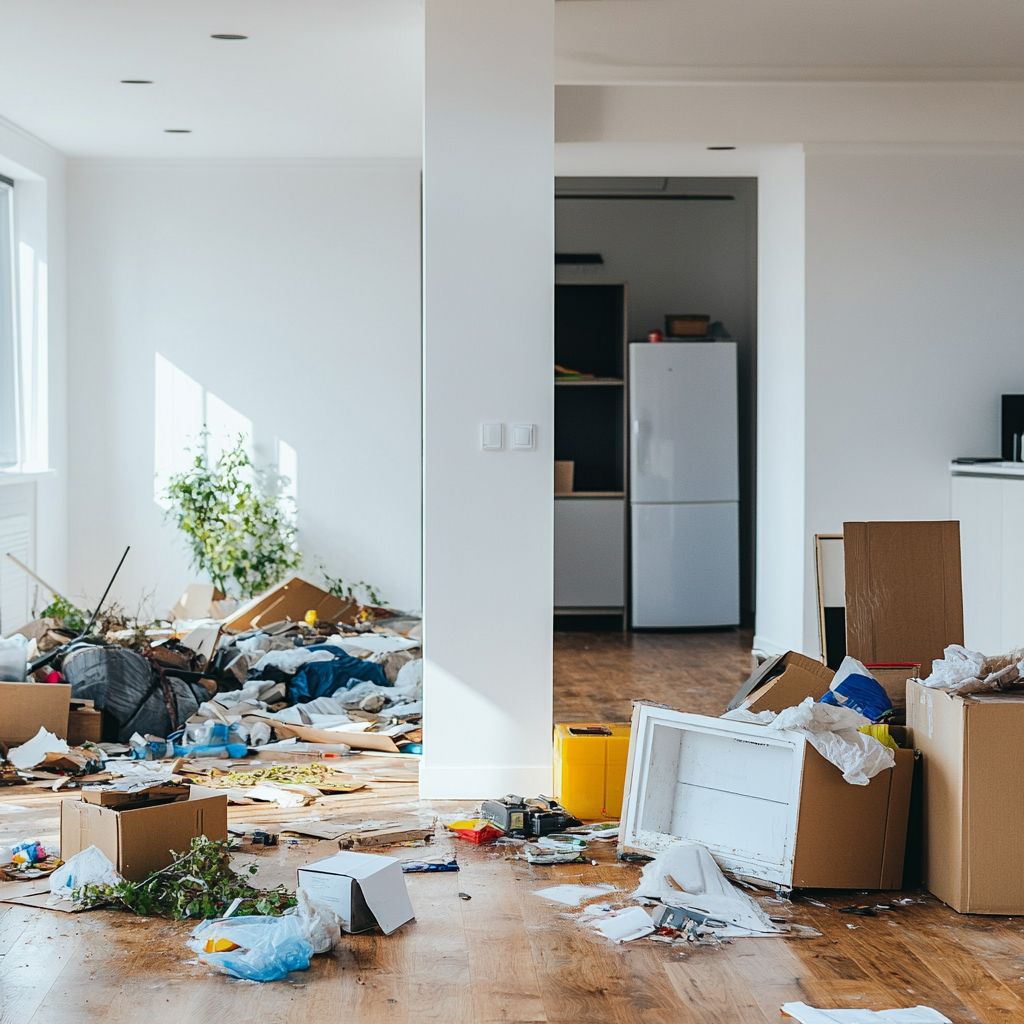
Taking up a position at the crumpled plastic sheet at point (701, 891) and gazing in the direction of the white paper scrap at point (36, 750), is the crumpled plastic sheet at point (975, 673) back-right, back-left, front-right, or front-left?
back-right

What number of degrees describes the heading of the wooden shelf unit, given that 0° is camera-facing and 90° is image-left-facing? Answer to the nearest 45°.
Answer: approximately 0°

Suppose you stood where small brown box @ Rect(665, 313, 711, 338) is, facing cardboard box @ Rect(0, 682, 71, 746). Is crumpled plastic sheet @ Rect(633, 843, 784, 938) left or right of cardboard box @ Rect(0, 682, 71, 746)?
left

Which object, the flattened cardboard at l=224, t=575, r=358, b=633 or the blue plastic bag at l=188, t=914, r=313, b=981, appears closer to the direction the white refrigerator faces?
the blue plastic bag

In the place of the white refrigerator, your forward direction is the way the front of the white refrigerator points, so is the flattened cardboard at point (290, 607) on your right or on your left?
on your right

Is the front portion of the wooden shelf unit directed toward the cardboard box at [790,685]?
yes

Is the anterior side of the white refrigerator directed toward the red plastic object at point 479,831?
yes

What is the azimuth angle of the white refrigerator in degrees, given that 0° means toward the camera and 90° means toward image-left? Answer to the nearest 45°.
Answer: approximately 0°
